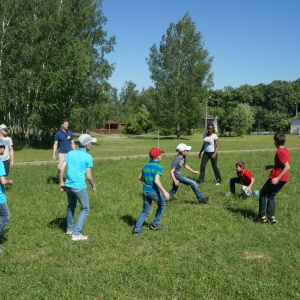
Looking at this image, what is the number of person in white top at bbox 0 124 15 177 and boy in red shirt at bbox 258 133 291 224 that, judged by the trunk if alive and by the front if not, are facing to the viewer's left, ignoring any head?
1

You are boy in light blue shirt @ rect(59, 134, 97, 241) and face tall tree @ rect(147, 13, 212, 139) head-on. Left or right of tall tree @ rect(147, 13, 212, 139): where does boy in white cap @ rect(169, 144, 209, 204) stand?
right

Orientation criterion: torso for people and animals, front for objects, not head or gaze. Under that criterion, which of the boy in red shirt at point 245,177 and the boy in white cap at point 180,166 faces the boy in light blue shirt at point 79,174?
the boy in red shirt

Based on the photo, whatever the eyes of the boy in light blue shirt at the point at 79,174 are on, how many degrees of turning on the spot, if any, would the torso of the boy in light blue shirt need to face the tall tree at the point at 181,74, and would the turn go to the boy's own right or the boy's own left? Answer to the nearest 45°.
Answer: approximately 45° to the boy's own left

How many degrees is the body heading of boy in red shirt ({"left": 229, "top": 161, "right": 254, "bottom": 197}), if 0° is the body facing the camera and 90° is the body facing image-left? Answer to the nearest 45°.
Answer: approximately 45°

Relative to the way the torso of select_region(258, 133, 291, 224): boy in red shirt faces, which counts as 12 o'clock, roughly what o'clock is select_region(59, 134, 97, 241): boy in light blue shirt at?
The boy in light blue shirt is roughly at 11 o'clock from the boy in red shirt.

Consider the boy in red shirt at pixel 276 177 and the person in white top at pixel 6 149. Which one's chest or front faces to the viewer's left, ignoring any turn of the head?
the boy in red shirt

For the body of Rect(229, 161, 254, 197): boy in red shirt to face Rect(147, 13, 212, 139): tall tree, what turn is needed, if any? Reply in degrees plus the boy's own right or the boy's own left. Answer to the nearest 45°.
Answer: approximately 135° to the boy's own right

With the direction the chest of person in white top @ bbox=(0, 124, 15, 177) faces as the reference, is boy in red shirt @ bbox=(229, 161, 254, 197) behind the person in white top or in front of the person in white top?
in front

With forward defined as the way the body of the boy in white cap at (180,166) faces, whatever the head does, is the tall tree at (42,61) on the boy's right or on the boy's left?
on the boy's left

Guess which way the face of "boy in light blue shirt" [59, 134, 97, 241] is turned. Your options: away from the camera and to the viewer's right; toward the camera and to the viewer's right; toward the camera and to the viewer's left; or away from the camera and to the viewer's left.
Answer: away from the camera and to the viewer's right

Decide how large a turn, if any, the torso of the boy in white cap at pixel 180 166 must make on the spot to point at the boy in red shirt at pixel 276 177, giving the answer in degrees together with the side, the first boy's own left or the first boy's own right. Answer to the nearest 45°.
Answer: approximately 45° to the first boy's own right

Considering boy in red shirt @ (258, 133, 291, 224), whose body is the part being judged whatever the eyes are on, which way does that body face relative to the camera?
to the viewer's left

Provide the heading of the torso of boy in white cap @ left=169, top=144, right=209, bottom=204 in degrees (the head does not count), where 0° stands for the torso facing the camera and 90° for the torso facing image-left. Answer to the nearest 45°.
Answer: approximately 270°

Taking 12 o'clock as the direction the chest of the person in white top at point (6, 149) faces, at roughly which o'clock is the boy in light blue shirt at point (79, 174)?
The boy in light blue shirt is roughly at 1 o'clock from the person in white top.

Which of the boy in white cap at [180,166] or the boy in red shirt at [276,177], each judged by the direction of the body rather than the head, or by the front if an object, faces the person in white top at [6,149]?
the boy in red shirt

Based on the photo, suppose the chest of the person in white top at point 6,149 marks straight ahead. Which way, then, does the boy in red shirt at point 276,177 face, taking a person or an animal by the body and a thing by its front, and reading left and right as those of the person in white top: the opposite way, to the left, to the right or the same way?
the opposite way
